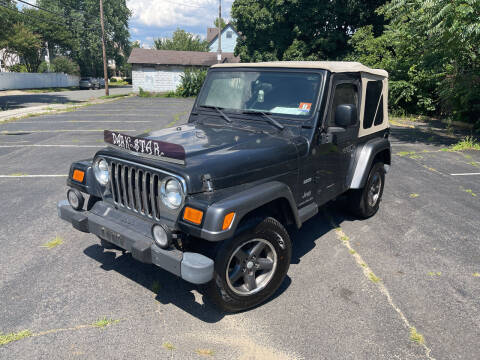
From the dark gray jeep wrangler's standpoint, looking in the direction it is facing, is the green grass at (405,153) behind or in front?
behind

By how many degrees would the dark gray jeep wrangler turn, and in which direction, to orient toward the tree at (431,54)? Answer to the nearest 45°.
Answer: approximately 180°

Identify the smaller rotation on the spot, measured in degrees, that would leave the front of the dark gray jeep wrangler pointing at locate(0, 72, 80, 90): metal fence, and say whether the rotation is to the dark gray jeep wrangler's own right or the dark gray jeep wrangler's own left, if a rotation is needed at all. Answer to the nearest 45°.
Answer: approximately 90° to the dark gray jeep wrangler's own right

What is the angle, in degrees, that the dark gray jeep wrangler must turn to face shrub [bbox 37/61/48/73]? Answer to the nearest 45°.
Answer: approximately 90° to its right

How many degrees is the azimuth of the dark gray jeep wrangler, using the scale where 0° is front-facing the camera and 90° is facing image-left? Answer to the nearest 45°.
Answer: approximately 45°
